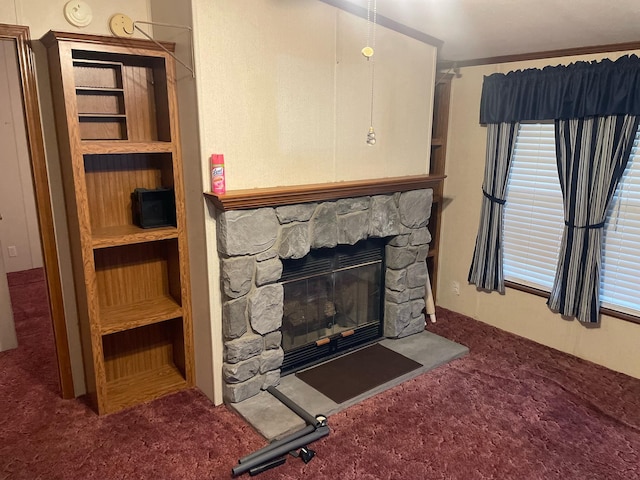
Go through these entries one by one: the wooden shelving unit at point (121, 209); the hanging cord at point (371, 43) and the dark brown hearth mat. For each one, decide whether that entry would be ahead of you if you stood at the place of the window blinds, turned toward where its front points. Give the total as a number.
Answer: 3

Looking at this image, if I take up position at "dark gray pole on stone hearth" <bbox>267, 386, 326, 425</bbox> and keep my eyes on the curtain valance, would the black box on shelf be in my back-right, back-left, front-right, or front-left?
back-left

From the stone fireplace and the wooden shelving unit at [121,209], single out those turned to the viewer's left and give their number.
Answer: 0

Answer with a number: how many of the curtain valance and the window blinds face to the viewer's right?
0

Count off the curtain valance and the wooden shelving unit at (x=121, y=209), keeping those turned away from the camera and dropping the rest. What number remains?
0

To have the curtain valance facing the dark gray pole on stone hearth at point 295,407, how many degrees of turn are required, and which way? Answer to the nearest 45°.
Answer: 0° — it already faces it

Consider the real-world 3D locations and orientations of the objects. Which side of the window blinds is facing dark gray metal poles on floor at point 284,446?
front

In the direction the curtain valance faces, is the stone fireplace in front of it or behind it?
in front

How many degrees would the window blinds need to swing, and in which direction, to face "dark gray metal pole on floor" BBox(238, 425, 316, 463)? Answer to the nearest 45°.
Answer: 0° — it already faces it

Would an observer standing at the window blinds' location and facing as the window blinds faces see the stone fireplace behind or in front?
in front

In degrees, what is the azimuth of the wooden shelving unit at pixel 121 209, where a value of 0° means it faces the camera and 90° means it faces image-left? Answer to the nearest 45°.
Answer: approximately 315°

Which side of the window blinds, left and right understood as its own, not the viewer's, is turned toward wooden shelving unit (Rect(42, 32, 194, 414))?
front
